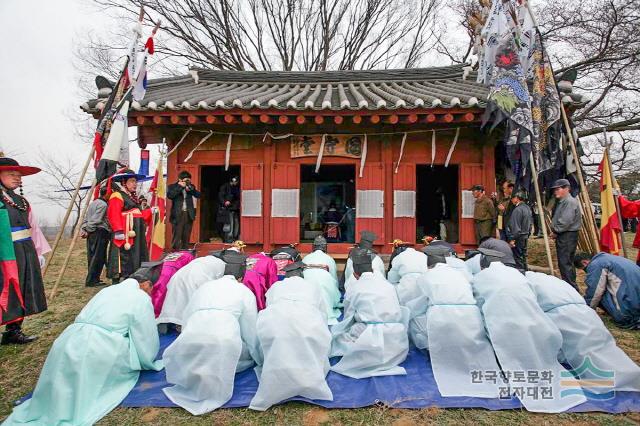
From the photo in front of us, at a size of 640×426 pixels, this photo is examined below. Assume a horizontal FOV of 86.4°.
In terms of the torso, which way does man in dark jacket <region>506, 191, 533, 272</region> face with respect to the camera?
to the viewer's left

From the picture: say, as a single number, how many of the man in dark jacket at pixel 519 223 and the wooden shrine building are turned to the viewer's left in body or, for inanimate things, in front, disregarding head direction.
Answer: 1

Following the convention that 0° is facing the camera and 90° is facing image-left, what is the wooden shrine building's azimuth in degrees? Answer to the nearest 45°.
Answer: approximately 0°

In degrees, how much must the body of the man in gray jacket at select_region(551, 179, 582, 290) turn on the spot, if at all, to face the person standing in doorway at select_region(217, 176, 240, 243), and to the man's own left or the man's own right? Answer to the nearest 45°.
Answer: approximately 45° to the man's own right

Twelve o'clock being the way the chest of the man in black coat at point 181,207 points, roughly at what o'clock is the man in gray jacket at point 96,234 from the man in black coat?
The man in gray jacket is roughly at 3 o'clock from the man in black coat.

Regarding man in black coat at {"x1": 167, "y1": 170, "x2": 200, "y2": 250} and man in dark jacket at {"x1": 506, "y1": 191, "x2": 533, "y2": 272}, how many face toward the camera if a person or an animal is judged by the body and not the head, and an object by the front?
1

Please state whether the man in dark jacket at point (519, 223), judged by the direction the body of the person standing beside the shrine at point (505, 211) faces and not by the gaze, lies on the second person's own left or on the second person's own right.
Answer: on the second person's own left

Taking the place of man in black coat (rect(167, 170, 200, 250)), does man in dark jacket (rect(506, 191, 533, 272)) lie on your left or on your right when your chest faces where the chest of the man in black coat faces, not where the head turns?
on your left
